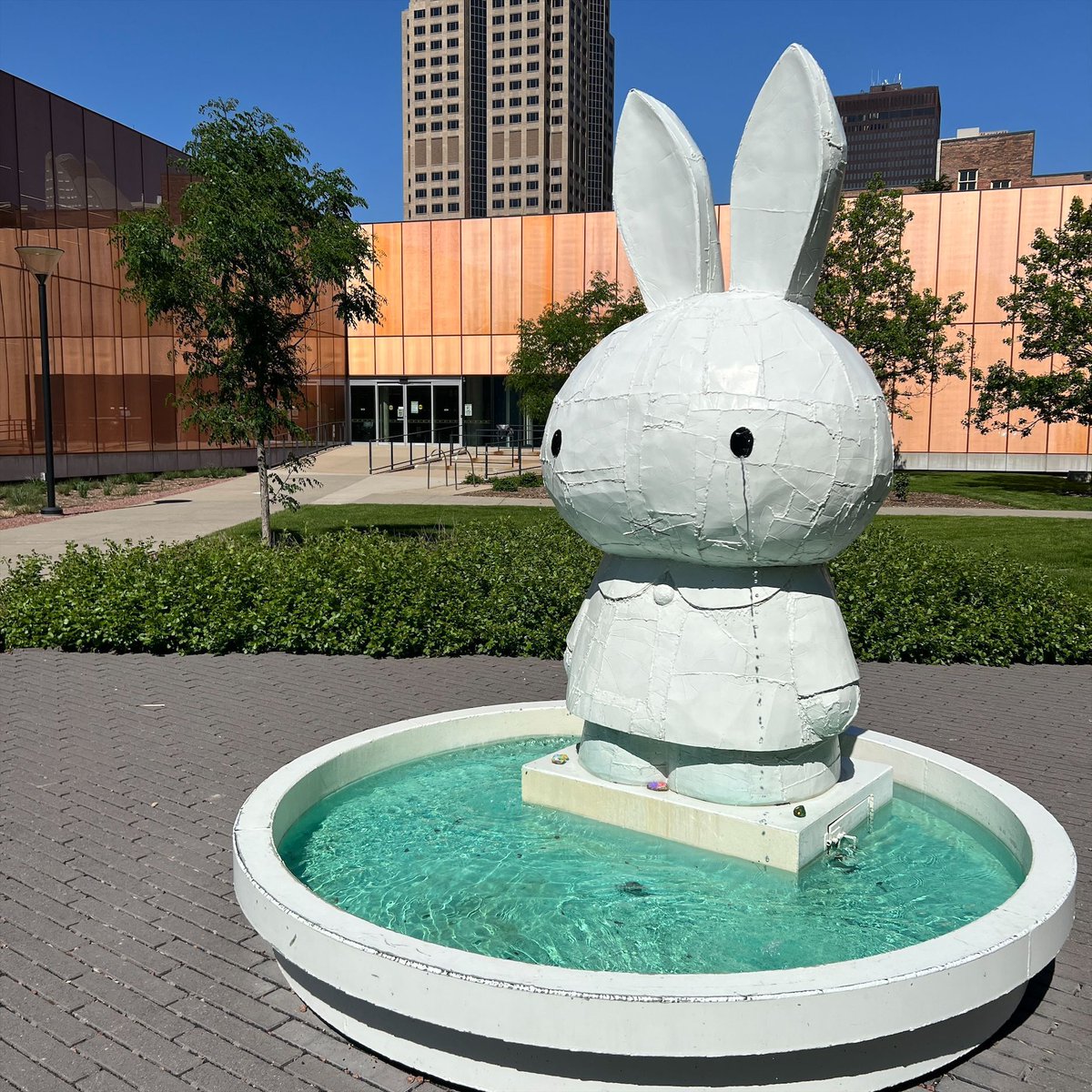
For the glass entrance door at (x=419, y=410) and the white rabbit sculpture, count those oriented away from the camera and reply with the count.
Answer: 0

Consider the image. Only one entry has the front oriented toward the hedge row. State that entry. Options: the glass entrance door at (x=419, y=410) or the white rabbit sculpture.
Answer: the glass entrance door

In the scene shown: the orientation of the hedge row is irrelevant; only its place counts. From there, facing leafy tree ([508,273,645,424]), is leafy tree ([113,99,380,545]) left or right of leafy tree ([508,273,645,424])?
left

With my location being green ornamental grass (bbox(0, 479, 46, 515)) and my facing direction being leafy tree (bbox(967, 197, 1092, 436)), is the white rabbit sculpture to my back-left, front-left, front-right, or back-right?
front-right

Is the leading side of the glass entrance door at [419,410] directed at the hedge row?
yes

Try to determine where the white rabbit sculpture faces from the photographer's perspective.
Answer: facing the viewer and to the left of the viewer

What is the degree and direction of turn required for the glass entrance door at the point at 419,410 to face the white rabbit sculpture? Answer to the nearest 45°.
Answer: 0° — it already faces it

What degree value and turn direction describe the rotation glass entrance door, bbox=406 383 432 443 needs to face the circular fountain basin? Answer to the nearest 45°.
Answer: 0° — it already faces it

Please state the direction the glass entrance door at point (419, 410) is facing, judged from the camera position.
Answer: facing the viewer

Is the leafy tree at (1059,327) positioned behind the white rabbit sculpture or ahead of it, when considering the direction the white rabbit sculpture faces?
behind

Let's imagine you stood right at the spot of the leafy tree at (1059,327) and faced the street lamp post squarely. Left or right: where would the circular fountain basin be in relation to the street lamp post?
left

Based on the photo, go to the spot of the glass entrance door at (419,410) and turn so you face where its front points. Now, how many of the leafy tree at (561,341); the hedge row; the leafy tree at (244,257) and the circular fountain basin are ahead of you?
4

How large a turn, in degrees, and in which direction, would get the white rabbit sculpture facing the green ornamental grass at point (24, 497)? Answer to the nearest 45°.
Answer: approximately 90° to its right

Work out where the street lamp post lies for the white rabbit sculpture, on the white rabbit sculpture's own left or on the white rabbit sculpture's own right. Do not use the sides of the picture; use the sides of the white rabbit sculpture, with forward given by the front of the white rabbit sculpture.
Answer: on the white rabbit sculpture's own right
